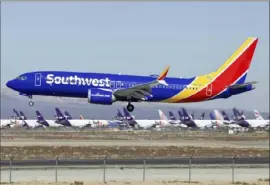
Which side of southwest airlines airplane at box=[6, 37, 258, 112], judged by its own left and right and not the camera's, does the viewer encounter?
left
